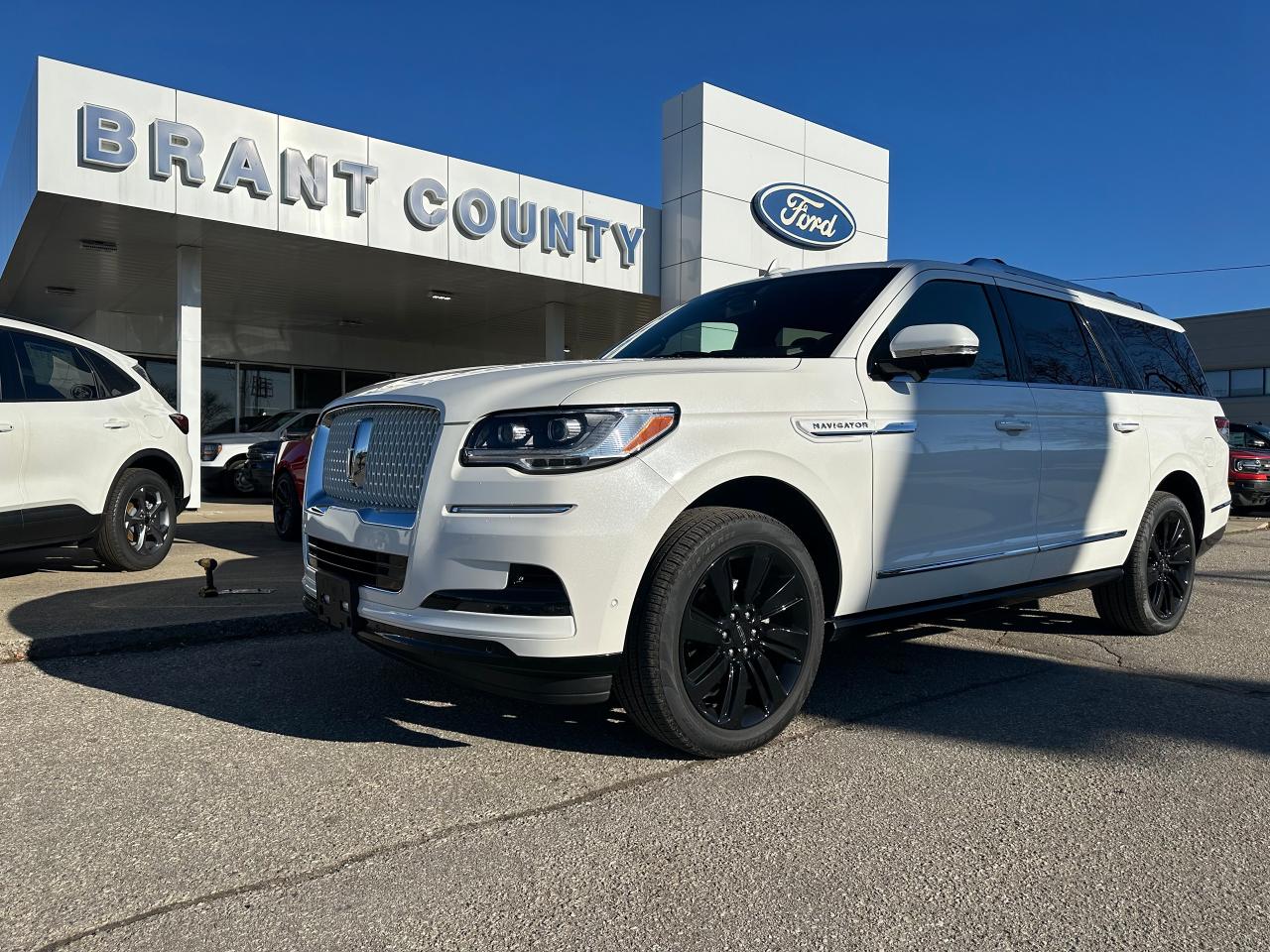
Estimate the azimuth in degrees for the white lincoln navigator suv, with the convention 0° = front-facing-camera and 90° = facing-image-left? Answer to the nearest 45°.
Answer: approximately 45°

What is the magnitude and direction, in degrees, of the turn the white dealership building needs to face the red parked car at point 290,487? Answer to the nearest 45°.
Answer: approximately 45° to its right

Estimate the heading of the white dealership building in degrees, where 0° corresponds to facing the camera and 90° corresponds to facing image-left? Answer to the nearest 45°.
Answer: approximately 315°

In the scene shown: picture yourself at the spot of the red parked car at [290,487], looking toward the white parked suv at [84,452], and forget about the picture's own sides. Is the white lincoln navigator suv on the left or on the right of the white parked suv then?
left
